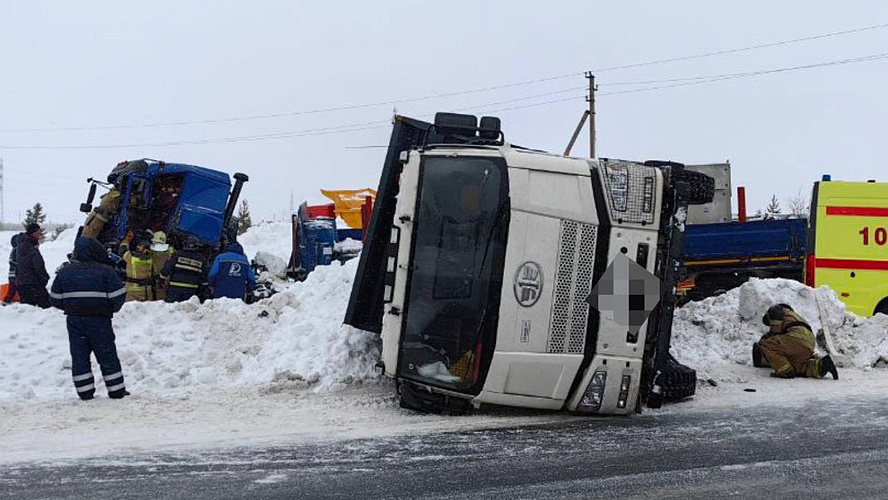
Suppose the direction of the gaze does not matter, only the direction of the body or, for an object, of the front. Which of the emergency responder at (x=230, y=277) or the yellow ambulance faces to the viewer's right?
the yellow ambulance

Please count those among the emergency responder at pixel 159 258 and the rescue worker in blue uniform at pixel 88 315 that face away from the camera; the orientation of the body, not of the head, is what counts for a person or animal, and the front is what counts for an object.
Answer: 2

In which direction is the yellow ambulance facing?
to the viewer's right

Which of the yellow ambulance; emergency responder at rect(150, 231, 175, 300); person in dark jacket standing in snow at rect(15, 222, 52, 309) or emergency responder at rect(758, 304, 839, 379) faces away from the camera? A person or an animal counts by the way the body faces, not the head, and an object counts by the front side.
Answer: emergency responder at rect(150, 231, 175, 300)

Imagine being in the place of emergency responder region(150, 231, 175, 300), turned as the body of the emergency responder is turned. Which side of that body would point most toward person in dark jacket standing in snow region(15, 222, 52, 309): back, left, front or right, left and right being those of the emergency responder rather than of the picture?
left

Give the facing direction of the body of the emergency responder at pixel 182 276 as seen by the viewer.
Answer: away from the camera

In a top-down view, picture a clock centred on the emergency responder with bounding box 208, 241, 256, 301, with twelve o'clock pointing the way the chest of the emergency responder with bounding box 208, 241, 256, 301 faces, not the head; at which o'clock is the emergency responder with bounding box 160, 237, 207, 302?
the emergency responder with bounding box 160, 237, 207, 302 is roughly at 10 o'clock from the emergency responder with bounding box 208, 241, 256, 301.

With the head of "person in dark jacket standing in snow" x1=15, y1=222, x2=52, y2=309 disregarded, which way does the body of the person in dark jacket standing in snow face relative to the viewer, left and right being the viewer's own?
facing to the right of the viewer

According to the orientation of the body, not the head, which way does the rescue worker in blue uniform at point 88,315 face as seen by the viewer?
away from the camera

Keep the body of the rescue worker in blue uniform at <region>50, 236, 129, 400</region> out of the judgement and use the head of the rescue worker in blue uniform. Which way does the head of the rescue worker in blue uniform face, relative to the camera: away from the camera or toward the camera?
away from the camera

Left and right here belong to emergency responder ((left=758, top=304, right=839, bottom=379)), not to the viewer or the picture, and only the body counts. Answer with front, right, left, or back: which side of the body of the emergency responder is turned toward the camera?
left

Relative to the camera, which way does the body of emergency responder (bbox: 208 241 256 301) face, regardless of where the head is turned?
away from the camera

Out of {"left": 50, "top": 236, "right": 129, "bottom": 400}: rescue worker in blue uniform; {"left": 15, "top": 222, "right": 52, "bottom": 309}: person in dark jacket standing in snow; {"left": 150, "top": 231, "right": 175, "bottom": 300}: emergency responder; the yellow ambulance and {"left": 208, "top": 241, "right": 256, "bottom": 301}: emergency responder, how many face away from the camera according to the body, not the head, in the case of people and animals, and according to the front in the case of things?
3

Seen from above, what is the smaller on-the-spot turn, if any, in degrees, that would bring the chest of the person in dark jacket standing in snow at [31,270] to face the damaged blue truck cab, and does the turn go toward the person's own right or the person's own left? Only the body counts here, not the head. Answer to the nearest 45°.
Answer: approximately 45° to the person's own left

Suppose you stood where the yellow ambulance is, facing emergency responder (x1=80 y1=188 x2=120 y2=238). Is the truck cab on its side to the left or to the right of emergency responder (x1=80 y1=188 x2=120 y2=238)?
left
